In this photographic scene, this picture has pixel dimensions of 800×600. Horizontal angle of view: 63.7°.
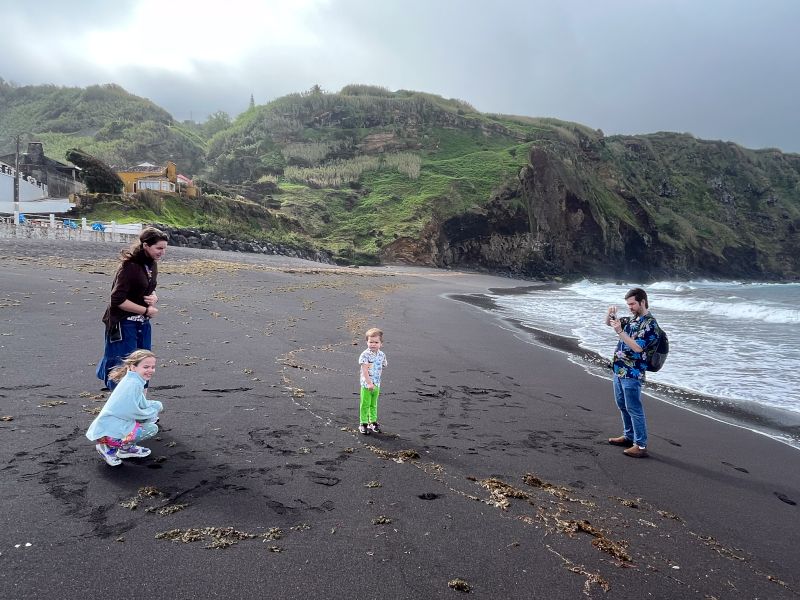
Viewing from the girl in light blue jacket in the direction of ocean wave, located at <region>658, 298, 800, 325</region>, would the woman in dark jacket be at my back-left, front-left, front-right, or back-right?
front-left

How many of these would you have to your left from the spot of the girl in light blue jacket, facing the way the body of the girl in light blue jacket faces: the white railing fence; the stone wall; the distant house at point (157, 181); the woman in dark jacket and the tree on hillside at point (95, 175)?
5

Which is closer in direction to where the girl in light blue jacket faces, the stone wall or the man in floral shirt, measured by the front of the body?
the man in floral shirt

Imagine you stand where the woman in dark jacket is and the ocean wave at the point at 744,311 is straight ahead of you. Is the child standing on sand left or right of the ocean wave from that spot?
right

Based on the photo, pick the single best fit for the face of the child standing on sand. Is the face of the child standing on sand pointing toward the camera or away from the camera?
toward the camera

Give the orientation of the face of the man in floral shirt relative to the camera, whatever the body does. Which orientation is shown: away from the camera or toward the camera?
toward the camera

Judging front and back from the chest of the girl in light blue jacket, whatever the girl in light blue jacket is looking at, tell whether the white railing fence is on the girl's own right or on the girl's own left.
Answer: on the girl's own left

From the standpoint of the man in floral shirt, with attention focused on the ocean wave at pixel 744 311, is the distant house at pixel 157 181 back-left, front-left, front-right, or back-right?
front-left

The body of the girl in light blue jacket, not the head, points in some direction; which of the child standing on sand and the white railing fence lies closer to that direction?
the child standing on sand

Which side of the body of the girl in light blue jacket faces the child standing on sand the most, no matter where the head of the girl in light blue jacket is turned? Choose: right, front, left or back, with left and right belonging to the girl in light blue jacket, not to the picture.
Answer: front

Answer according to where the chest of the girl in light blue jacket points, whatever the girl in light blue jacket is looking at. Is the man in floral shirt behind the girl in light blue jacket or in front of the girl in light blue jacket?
in front

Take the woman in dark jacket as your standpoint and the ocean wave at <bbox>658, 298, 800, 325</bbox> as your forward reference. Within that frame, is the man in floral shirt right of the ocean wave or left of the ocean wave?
right
